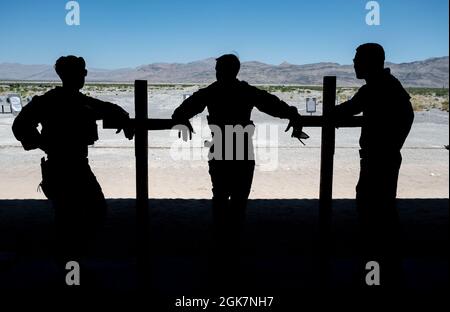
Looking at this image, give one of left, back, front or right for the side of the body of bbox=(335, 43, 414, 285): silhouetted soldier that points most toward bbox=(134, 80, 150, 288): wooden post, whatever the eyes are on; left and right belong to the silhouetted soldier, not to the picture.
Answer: front

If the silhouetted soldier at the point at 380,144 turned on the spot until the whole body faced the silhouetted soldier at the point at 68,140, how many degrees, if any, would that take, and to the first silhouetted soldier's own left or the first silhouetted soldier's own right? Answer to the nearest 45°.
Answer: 0° — they already face them

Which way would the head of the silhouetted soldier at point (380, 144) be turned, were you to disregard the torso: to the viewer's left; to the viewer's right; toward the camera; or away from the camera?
to the viewer's left

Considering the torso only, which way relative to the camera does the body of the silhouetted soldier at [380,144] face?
to the viewer's left

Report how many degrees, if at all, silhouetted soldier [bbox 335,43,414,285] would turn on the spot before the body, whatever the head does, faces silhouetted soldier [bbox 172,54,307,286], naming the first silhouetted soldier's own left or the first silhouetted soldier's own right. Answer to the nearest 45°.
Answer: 0° — they already face them
